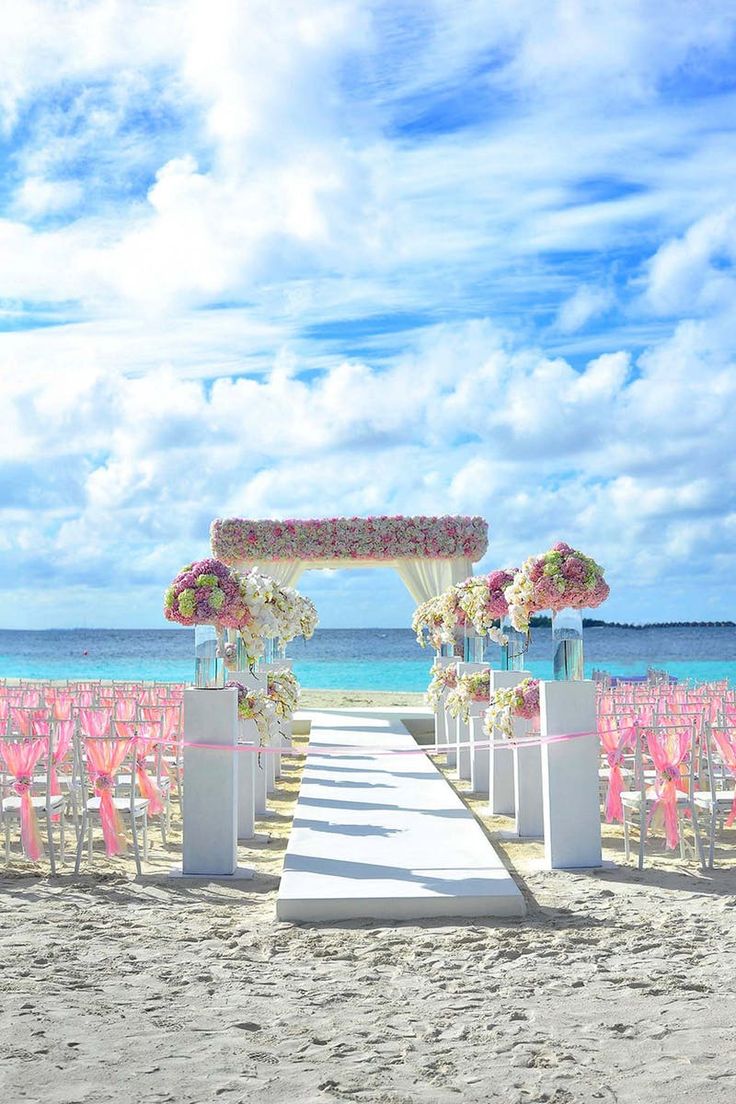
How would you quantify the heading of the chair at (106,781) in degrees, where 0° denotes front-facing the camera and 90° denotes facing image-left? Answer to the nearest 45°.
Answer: approximately 180°

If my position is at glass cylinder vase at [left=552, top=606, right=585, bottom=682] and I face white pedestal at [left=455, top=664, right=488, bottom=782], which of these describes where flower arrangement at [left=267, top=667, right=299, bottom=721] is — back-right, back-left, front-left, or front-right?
front-left

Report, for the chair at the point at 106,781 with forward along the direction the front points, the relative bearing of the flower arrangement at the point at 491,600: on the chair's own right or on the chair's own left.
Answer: on the chair's own right

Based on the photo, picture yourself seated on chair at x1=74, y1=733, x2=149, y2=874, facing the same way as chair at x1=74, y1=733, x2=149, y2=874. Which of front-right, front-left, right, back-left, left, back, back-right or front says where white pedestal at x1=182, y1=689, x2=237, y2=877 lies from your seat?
back-right

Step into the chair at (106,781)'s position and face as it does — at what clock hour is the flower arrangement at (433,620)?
The flower arrangement is roughly at 1 o'clock from the chair.

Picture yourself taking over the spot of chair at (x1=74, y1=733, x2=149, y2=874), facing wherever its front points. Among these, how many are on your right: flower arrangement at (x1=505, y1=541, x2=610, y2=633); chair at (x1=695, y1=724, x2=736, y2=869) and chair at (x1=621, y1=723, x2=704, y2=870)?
3

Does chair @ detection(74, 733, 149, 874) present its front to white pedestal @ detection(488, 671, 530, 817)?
no

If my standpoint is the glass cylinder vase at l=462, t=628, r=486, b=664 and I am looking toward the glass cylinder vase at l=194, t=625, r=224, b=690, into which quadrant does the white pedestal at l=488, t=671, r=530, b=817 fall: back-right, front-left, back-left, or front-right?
front-left

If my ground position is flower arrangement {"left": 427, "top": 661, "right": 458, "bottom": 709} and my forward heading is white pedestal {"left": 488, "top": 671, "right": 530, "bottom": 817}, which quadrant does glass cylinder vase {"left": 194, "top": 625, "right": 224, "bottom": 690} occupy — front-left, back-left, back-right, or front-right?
front-right

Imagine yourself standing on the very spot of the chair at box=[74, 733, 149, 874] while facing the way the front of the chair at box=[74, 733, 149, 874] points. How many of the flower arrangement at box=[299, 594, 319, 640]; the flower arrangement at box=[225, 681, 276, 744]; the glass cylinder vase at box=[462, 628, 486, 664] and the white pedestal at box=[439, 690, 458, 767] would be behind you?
0

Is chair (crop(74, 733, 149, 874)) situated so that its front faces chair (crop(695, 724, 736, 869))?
no

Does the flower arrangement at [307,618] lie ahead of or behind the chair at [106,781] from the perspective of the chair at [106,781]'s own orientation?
ahead

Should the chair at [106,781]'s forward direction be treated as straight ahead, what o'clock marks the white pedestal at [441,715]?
The white pedestal is roughly at 1 o'clock from the chair.
